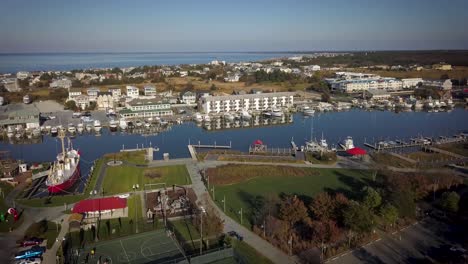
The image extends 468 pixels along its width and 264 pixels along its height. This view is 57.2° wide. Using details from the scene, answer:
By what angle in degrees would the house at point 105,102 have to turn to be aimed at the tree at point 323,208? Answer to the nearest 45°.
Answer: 0° — it already faces it

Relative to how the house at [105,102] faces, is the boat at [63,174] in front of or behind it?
in front

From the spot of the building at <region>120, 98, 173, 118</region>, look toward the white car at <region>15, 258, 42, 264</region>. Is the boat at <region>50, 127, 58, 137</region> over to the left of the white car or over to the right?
right

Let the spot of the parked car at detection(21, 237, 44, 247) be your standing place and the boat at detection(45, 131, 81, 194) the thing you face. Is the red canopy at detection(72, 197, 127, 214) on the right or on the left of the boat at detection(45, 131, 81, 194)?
right

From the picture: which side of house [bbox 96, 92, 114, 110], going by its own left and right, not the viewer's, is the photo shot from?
front

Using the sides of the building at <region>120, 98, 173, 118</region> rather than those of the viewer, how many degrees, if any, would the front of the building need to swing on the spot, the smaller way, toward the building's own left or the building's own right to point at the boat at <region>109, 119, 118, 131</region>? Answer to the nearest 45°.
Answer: approximately 45° to the building's own right

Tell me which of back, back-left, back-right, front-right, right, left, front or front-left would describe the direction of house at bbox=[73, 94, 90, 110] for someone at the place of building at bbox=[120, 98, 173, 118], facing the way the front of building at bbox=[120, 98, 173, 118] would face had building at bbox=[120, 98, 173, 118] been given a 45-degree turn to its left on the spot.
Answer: back

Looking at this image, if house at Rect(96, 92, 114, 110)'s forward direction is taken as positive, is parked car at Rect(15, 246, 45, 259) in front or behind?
in front

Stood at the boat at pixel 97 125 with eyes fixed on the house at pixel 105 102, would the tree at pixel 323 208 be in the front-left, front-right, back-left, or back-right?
back-right

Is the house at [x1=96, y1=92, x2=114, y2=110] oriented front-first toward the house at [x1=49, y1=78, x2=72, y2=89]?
no

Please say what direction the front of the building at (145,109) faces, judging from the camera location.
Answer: facing the viewer

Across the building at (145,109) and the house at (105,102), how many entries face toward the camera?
2

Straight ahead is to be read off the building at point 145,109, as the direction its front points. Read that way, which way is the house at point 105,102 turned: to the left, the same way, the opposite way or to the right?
the same way

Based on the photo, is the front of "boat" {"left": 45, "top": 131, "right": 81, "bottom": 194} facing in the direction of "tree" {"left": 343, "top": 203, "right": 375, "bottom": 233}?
no

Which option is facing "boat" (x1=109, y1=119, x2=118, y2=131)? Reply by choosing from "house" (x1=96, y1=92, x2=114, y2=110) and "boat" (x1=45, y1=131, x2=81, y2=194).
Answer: the house
